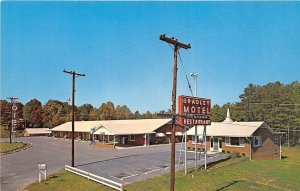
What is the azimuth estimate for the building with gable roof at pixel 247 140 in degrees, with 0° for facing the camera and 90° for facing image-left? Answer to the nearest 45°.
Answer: approximately 45°

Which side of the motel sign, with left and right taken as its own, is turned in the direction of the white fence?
right

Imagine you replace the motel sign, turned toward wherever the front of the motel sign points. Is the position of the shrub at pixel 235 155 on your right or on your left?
on your left

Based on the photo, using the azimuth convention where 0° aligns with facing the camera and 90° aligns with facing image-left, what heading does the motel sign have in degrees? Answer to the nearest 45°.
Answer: approximately 315°
